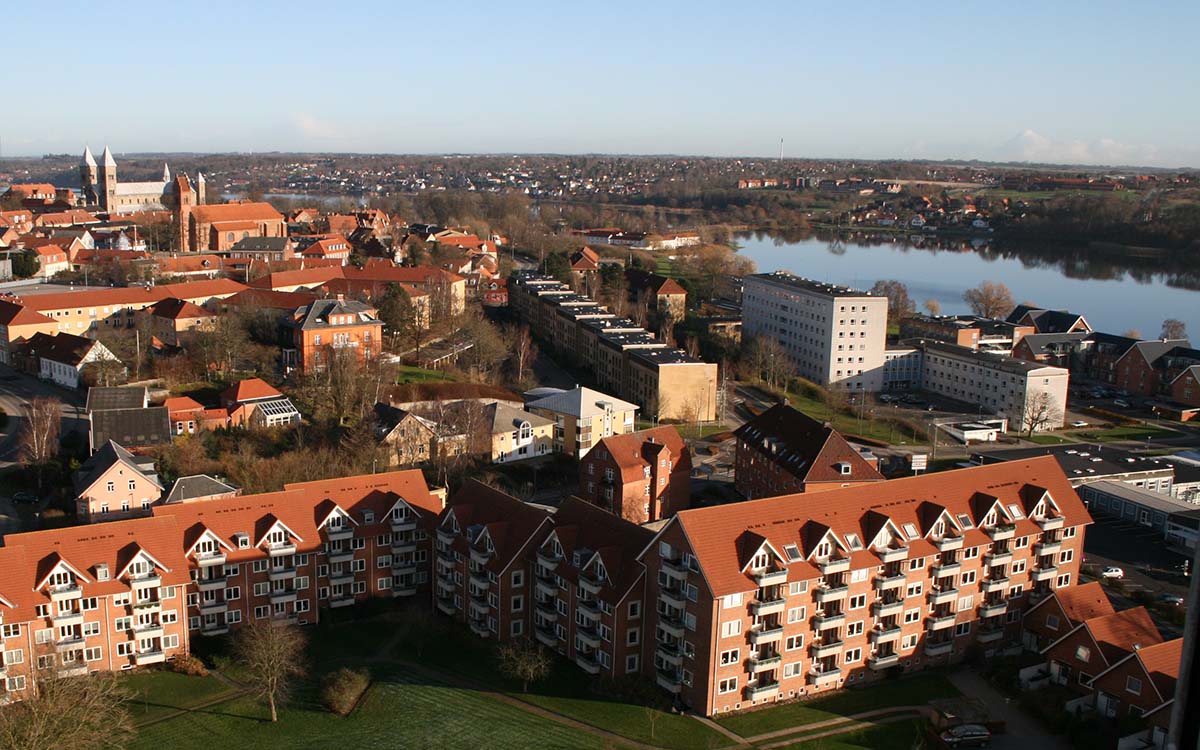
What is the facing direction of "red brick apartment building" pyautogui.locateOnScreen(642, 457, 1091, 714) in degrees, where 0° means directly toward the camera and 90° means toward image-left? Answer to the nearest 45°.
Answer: approximately 315°

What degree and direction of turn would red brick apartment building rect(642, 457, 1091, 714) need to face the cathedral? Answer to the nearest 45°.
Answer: approximately 180°

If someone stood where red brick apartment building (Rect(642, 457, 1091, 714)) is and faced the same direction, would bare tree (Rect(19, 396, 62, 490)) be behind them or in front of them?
behind

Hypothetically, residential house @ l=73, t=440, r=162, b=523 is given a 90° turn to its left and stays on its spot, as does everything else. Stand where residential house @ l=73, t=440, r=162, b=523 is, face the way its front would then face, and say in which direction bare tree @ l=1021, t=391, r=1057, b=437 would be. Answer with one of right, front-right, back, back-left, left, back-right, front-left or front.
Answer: front

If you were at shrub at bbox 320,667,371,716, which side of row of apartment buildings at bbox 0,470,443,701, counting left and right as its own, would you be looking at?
front

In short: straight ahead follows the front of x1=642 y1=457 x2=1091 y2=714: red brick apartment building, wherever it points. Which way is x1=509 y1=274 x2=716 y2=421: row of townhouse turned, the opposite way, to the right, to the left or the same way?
to the right

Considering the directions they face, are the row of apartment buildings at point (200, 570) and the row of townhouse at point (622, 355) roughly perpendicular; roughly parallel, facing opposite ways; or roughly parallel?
roughly perpendicular

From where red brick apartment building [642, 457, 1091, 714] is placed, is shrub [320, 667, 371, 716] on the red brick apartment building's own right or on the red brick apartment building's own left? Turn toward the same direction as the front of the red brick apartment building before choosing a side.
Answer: on the red brick apartment building's own right

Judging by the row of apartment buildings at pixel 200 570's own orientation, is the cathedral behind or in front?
behind
